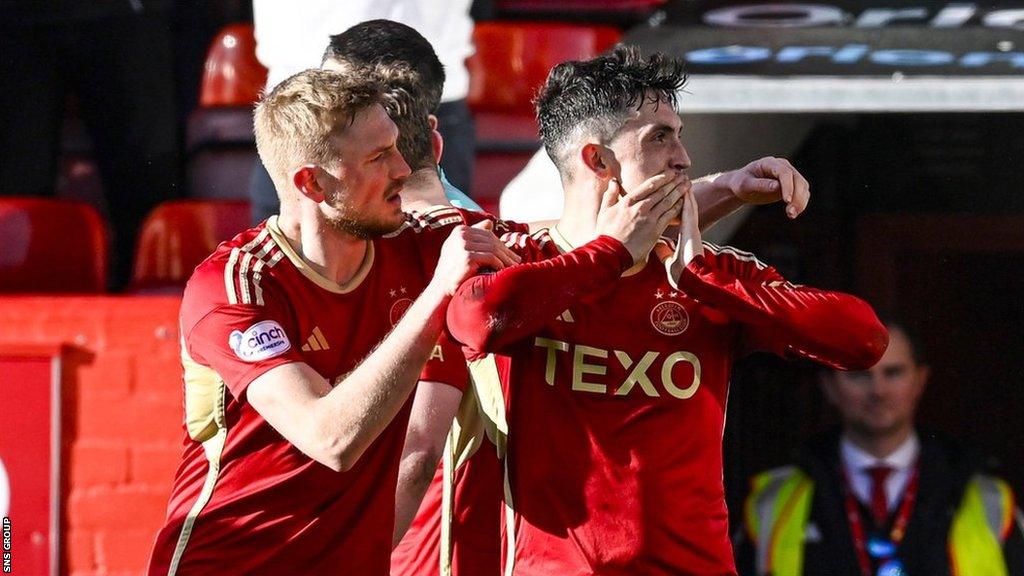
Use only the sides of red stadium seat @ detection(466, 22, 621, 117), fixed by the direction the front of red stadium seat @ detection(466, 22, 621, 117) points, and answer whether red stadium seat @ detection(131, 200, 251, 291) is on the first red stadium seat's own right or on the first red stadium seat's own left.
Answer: on the first red stadium seat's own right

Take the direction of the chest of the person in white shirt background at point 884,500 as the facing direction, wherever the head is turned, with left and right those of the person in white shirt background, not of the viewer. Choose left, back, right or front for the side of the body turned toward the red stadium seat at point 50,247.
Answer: right

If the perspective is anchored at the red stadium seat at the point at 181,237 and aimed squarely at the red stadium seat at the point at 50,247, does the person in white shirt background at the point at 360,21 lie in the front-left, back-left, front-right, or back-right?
back-left

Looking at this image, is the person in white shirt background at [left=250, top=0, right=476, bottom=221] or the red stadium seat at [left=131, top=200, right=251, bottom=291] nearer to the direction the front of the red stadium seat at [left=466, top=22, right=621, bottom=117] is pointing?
the person in white shirt background

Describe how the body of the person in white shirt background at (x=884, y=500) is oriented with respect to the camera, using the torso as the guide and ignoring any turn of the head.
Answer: toward the camera

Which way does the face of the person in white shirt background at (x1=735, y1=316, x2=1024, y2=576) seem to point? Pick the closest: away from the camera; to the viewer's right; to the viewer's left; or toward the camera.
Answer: toward the camera

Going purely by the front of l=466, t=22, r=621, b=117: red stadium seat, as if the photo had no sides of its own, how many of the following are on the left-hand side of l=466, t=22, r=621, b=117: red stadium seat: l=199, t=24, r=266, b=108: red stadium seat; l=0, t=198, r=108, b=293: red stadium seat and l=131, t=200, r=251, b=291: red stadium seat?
0

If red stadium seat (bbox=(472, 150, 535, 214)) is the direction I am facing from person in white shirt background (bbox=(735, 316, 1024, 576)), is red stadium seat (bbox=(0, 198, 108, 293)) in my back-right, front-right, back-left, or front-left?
front-left

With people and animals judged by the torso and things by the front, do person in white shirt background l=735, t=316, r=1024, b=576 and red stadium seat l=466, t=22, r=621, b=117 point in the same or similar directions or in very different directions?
same or similar directions

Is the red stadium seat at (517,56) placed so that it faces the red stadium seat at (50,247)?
no
